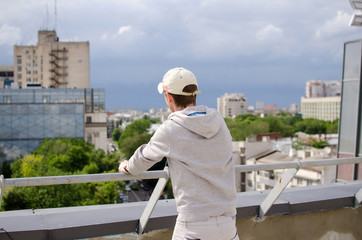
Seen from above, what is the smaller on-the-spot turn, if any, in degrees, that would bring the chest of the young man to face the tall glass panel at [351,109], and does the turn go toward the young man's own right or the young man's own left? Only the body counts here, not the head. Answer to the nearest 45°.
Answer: approximately 90° to the young man's own right

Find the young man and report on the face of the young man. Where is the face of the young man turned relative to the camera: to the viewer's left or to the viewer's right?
to the viewer's left

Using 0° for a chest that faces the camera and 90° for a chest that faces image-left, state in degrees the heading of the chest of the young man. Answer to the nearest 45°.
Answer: approximately 135°
